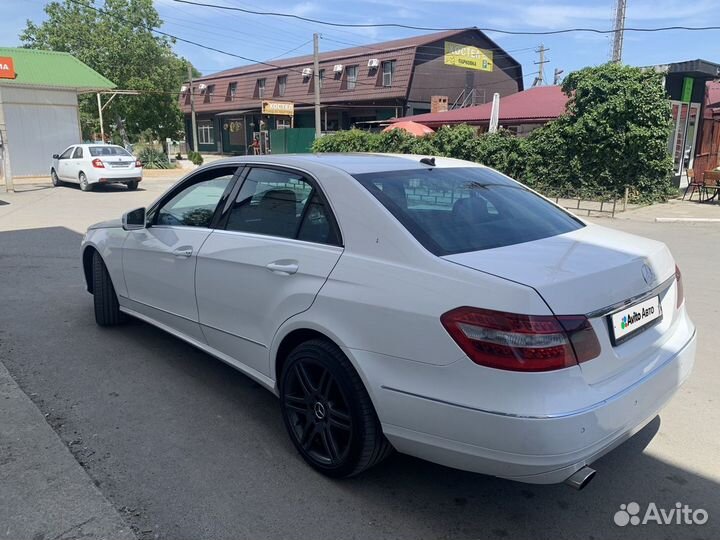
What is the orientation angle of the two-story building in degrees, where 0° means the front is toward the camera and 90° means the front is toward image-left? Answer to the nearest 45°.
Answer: approximately 45°

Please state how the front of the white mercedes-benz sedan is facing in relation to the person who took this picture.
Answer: facing away from the viewer and to the left of the viewer

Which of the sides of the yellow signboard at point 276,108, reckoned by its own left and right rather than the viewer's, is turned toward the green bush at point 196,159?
right

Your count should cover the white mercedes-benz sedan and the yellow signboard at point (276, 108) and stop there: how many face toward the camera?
1

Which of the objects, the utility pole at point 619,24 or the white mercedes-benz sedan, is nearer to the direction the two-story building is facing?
the white mercedes-benz sedan

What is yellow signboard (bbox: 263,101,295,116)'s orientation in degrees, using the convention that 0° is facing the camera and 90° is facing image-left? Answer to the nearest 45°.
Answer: approximately 0°
